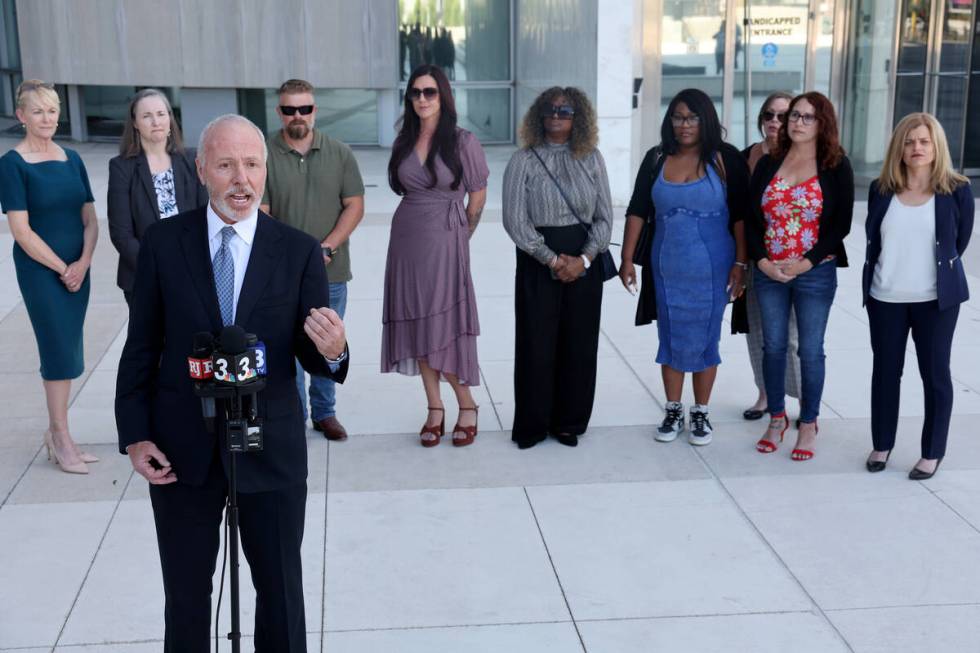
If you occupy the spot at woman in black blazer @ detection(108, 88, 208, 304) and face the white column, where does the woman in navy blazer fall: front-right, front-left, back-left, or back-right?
front-right

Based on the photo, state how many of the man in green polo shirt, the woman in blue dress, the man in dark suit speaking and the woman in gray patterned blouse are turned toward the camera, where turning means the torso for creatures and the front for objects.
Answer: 4

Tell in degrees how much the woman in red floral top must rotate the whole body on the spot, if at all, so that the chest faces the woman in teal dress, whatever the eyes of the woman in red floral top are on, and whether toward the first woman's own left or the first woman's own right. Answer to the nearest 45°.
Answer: approximately 45° to the first woman's own right

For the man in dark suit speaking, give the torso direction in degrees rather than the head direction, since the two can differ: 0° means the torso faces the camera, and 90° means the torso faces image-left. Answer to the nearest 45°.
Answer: approximately 0°

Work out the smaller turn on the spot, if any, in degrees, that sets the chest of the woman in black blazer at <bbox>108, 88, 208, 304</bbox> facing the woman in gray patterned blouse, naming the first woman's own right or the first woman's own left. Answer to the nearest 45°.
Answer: approximately 45° to the first woman's own left

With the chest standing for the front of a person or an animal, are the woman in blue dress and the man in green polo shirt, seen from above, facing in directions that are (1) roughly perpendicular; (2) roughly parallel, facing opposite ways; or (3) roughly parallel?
roughly parallel

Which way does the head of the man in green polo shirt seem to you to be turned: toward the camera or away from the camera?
toward the camera

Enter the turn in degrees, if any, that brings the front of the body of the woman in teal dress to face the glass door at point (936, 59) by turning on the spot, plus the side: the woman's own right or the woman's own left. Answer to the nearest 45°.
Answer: approximately 90° to the woman's own left

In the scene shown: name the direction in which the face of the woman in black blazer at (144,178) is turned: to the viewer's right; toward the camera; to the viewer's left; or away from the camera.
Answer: toward the camera

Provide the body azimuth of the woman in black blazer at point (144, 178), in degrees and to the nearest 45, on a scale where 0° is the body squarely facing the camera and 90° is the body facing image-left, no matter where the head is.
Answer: approximately 315°

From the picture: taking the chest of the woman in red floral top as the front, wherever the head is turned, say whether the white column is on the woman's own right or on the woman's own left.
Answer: on the woman's own right

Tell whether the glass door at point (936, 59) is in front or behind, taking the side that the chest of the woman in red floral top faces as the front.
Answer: behind

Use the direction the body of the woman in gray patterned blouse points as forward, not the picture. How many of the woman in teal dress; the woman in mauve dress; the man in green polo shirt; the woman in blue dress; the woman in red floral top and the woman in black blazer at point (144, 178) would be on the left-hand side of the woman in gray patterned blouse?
2

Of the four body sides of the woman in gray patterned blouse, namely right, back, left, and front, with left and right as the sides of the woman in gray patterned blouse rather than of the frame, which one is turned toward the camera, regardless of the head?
front

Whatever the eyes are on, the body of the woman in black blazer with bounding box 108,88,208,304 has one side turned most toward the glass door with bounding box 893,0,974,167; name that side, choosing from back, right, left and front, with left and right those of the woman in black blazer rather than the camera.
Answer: left

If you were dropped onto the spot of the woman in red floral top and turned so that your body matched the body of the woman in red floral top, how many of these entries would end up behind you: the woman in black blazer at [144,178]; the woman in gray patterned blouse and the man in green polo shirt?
0
